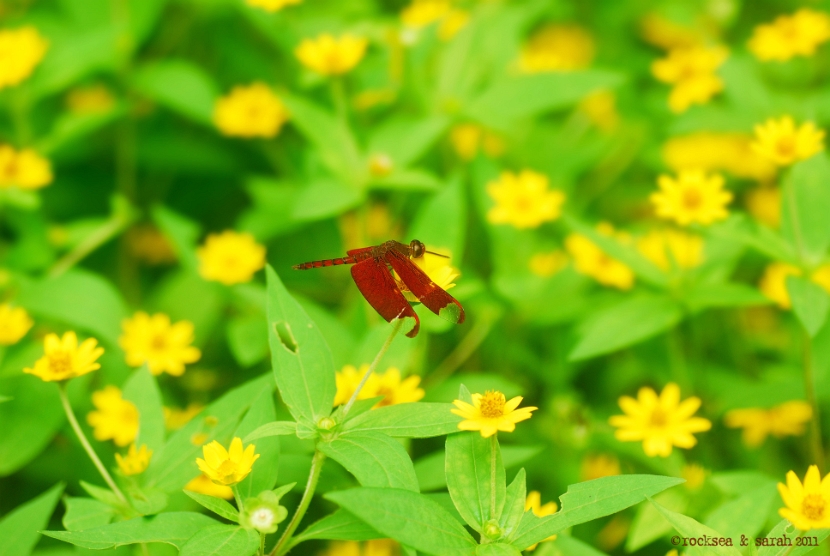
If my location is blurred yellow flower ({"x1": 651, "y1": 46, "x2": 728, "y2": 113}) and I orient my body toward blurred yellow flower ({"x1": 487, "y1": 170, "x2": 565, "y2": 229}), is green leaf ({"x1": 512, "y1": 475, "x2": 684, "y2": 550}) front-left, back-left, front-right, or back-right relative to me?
front-left

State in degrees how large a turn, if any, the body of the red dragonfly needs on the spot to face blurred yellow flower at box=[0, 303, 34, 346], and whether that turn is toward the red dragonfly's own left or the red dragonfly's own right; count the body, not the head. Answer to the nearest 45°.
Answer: approximately 135° to the red dragonfly's own left

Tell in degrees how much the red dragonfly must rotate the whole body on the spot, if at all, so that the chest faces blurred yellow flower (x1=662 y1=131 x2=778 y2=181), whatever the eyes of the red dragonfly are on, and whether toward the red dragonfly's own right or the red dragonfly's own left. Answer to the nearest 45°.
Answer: approximately 45° to the red dragonfly's own left

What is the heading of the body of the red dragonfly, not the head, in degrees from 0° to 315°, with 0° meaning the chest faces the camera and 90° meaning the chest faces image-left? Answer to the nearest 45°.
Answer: approximately 270°

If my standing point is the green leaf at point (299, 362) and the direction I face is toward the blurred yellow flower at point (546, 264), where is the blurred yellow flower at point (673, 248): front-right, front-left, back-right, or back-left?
front-right
